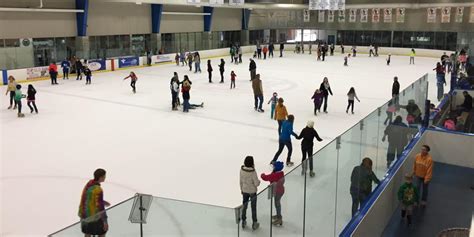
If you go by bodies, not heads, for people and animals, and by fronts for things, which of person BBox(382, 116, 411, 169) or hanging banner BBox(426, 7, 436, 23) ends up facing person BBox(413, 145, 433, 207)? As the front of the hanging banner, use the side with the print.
the hanging banner

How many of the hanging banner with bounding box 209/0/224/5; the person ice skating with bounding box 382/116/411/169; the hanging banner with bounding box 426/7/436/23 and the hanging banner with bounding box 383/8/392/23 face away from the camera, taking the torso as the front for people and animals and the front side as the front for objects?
1

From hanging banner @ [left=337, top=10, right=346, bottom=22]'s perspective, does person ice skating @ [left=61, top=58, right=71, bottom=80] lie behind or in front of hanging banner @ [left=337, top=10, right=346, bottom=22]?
in front

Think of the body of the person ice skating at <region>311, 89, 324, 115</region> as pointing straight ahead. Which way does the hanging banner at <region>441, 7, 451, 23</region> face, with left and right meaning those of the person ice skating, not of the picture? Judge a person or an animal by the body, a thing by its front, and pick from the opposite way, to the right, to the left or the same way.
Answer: the same way

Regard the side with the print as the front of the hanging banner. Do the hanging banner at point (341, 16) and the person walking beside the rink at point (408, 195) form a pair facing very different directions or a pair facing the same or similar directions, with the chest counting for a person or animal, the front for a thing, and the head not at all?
same or similar directions

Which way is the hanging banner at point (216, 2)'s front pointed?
toward the camera

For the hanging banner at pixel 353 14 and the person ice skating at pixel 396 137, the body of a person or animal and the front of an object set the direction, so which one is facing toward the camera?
the hanging banner

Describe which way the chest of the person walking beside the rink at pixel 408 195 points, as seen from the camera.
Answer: toward the camera

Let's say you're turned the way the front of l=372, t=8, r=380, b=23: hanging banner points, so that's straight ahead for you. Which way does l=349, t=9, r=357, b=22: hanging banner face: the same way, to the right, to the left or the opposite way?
the same way

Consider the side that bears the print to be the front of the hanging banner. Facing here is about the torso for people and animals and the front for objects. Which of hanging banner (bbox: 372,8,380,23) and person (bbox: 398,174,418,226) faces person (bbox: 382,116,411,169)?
the hanging banner

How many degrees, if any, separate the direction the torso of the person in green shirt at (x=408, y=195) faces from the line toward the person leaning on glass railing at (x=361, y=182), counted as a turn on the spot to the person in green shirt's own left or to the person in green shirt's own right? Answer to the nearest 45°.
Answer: approximately 45° to the person in green shirt's own right

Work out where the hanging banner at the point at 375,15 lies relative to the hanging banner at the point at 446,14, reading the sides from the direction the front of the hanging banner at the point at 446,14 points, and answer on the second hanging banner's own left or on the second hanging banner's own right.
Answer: on the second hanging banner's own right

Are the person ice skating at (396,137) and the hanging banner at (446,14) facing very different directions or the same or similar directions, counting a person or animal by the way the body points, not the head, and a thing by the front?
very different directions

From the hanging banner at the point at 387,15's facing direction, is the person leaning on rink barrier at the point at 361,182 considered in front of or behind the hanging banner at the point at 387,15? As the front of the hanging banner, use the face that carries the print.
in front
